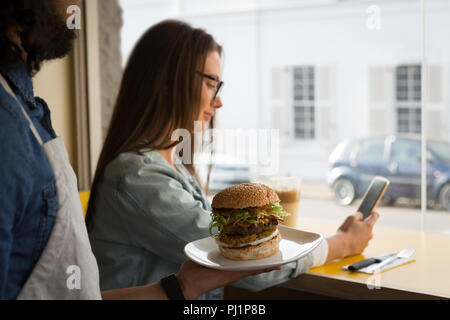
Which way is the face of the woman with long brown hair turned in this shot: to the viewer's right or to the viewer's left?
to the viewer's right

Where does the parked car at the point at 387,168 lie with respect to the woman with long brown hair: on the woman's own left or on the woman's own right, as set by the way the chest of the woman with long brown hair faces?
on the woman's own left

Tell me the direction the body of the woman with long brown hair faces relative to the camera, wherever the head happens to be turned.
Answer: to the viewer's right
